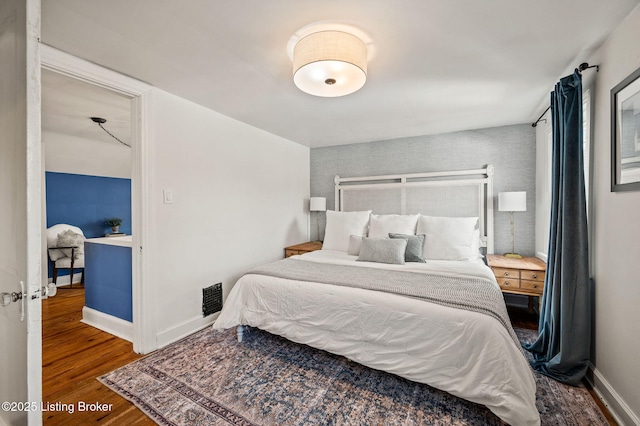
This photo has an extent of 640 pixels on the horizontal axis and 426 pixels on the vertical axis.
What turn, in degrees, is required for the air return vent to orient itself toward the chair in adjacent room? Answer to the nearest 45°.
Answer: approximately 180°

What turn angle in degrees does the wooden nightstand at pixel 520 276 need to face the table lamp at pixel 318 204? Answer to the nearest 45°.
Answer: approximately 90° to its right

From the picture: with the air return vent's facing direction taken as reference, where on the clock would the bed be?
The bed is roughly at 12 o'clock from the air return vent.

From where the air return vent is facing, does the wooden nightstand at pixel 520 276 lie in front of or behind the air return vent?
in front

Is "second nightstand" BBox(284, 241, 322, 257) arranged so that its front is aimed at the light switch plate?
yes

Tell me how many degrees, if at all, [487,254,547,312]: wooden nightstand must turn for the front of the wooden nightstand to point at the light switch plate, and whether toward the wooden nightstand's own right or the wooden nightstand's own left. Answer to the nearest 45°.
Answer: approximately 45° to the wooden nightstand's own right

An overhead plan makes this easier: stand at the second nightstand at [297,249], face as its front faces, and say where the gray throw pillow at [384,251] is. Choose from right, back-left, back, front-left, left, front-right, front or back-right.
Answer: left

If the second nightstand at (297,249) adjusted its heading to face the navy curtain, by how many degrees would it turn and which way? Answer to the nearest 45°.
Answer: approximately 90° to its left

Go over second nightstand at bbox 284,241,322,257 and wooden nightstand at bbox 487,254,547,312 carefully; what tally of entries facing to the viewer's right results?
0

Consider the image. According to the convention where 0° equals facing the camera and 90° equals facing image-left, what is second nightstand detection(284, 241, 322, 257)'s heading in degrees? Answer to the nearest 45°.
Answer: approximately 45°

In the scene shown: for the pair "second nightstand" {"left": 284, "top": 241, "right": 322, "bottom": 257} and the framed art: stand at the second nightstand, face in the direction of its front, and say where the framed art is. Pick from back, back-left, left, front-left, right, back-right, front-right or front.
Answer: left

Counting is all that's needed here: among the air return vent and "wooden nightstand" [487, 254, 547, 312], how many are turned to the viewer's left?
0

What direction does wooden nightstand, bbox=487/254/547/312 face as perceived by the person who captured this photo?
facing the viewer

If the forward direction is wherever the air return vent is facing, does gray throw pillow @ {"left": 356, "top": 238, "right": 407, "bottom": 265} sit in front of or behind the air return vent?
in front

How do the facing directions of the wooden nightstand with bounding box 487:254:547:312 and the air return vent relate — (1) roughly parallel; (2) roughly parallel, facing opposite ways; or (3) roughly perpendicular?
roughly perpendicular

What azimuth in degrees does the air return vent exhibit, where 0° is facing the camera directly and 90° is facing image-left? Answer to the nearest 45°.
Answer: approximately 315°
